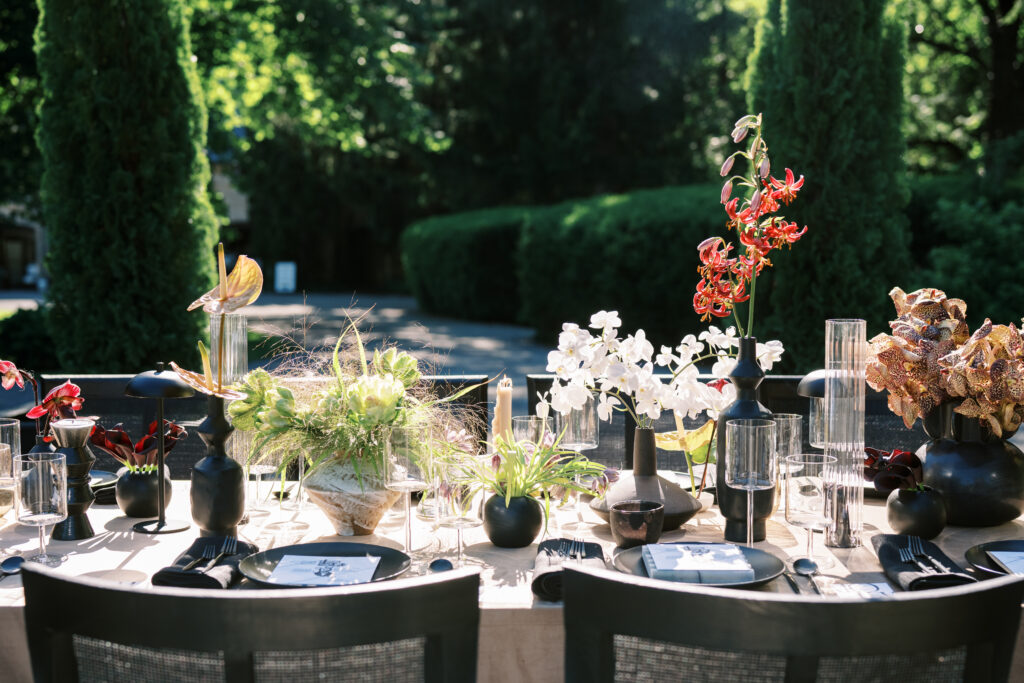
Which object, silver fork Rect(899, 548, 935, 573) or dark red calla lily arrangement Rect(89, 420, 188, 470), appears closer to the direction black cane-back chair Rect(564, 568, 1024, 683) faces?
the silver fork

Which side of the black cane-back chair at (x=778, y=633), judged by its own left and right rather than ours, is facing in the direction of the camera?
back

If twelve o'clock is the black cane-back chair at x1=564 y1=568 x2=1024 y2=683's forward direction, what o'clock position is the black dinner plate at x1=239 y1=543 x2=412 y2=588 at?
The black dinner plate is roughly at 10 o'clock from the black cane-back chair.

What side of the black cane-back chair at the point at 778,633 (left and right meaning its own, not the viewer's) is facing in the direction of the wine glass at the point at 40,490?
left

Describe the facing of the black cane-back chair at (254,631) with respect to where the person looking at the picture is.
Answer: facing away from the viewer

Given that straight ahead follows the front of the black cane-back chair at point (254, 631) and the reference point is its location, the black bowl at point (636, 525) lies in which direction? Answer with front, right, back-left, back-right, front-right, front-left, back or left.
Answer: front-right

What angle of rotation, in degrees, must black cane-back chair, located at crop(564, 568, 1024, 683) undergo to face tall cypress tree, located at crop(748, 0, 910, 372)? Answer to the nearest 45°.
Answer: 0° — it already faces it

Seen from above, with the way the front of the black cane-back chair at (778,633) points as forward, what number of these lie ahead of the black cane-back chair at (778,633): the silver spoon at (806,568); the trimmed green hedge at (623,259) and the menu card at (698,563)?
3

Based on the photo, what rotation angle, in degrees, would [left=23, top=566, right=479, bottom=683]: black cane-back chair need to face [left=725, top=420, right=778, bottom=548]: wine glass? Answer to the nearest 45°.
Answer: approximately 45° to its right

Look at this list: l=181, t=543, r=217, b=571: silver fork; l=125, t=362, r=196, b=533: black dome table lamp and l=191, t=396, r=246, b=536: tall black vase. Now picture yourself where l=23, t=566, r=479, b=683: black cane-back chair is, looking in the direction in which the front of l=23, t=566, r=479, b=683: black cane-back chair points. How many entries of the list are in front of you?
3

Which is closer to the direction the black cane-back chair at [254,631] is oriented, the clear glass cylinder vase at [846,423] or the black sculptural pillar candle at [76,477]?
the black sculptural pillar candle

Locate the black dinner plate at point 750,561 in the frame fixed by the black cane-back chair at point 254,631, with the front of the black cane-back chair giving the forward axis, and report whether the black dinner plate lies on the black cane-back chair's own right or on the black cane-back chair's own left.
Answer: on the black cane-back chair's own right

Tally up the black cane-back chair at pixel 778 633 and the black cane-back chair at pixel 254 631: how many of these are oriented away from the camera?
2

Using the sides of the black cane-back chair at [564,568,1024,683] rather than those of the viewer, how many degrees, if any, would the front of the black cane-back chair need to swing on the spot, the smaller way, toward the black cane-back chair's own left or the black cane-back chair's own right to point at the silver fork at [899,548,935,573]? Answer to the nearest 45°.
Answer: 0° — it already faces it
